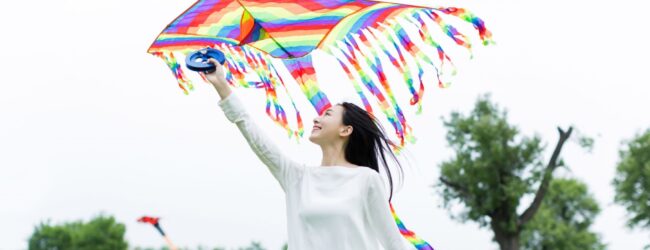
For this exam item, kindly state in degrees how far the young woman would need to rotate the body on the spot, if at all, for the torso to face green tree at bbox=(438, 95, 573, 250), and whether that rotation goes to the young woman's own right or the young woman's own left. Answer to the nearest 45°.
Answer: approximately 135° to the young woman's own right

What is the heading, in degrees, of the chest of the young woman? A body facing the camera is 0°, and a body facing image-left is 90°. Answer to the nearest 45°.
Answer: approximately 45°

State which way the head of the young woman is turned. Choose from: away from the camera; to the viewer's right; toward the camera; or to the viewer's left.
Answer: to the viewer's left

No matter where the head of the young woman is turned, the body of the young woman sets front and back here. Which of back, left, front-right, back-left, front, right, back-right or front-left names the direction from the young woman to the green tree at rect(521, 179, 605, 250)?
back-right
